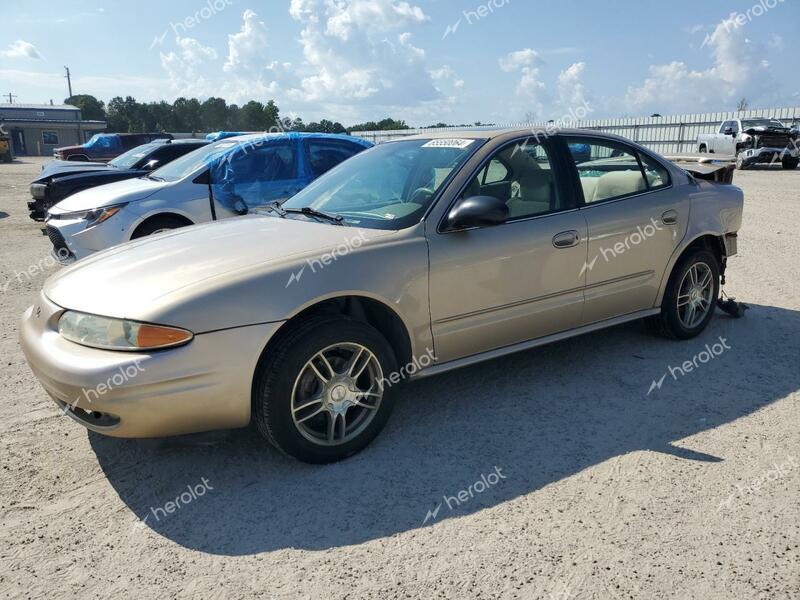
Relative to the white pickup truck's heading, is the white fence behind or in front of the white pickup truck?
behind

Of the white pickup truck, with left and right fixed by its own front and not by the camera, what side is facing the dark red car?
right
